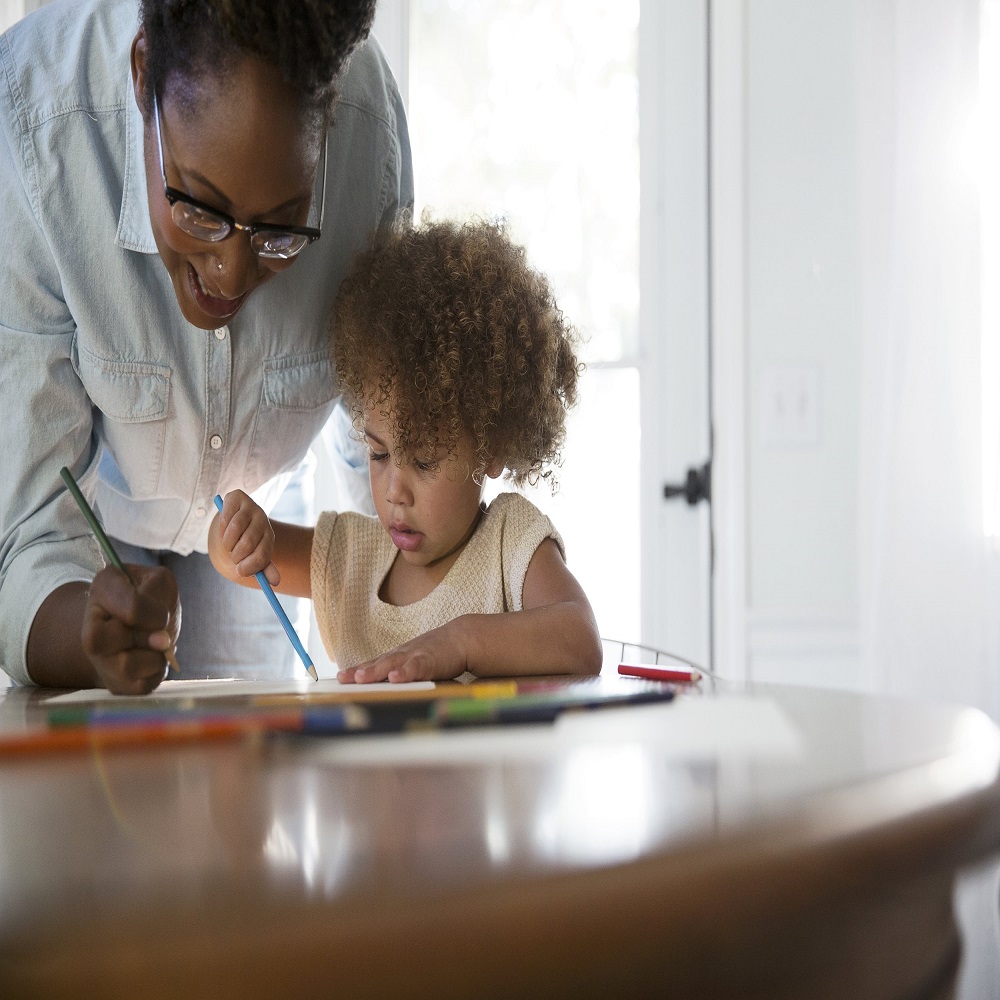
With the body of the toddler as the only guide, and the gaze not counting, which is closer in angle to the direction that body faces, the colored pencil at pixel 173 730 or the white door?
the colored pencil

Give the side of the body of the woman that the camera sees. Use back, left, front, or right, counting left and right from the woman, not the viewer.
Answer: front

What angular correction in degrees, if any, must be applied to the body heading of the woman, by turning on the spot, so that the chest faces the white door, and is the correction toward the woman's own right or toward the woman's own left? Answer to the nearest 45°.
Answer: approximately 135° to the woman's own left

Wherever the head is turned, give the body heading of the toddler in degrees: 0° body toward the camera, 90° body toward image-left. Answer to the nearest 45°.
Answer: approximately 45°

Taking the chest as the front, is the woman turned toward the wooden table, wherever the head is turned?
yes

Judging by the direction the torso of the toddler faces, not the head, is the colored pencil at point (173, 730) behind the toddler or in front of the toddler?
in front
